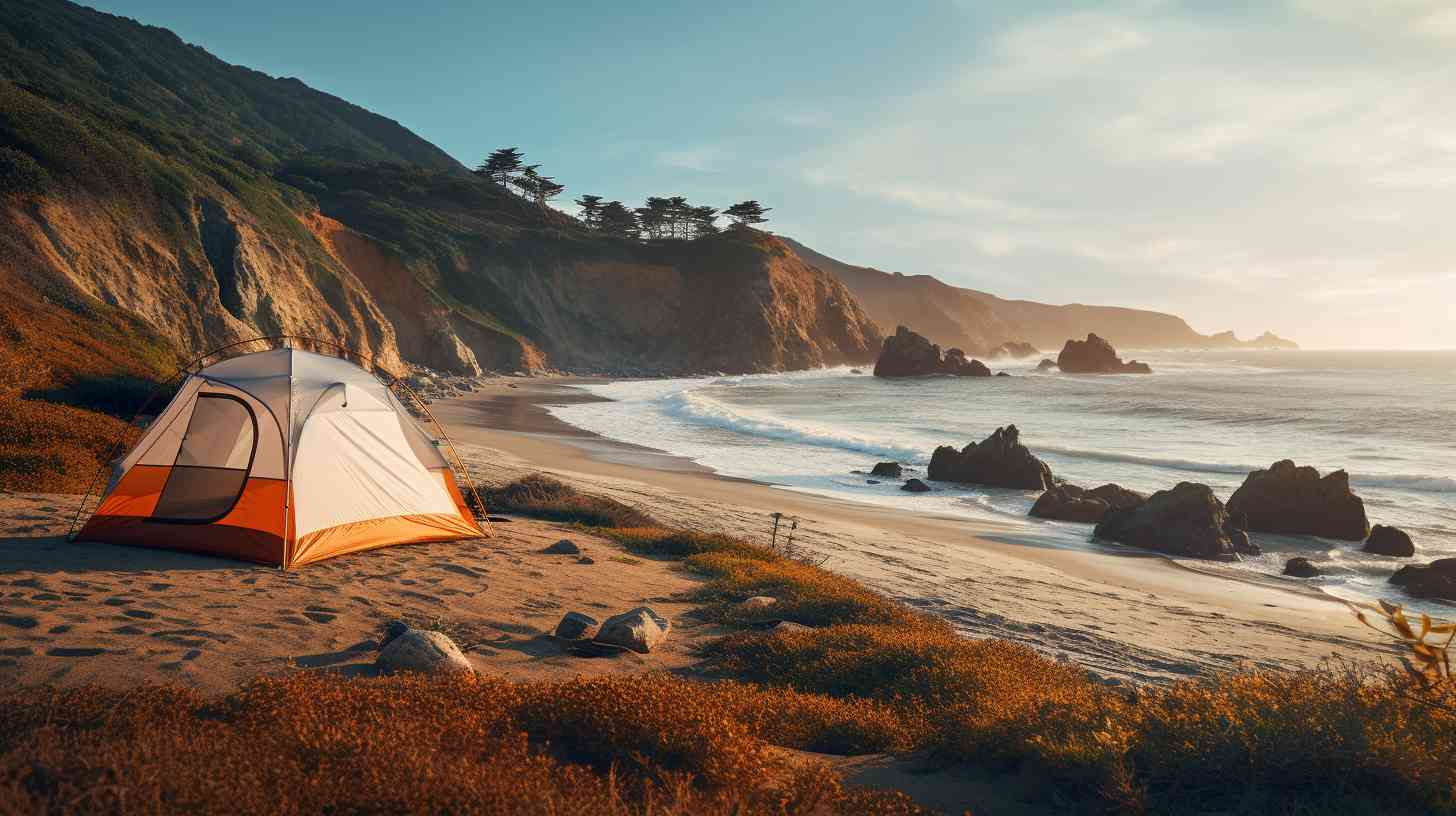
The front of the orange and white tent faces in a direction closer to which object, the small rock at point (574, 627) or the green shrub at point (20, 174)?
the small rock

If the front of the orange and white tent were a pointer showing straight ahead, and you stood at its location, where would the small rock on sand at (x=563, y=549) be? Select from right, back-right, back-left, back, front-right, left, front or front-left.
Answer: back-left

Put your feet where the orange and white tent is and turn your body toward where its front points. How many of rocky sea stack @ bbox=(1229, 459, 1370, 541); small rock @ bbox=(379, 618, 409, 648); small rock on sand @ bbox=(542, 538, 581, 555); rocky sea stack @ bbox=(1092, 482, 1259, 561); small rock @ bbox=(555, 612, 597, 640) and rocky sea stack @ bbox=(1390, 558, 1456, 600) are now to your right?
0

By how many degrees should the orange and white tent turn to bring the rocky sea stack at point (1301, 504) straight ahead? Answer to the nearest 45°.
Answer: approximately 135° to its left

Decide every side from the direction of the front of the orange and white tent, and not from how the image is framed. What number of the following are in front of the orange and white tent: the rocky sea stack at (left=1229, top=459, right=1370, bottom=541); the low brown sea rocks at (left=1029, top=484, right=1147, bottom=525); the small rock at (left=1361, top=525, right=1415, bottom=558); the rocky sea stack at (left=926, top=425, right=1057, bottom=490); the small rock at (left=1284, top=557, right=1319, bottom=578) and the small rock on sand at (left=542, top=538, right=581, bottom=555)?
0

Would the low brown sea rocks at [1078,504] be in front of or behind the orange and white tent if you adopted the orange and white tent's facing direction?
behind

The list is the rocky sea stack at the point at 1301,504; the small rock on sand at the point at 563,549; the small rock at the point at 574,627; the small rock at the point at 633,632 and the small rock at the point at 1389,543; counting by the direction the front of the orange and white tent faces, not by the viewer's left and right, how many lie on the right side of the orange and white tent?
0

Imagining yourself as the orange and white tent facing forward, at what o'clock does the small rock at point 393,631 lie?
The small rock is roughly at 10 o'clock from the orange and white tent.

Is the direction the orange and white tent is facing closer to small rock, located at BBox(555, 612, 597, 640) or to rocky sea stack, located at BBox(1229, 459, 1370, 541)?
the small rock

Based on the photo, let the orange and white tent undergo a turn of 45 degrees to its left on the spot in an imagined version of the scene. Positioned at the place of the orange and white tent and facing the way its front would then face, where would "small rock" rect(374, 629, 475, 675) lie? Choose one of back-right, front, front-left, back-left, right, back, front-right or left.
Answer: front

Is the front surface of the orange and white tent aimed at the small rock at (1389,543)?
no

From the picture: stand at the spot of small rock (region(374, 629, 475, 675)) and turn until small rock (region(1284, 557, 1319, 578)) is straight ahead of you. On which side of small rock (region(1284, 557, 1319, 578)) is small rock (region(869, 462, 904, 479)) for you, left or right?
left

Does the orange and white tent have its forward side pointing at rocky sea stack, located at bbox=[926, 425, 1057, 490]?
no

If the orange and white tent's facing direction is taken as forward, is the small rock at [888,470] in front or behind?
behind

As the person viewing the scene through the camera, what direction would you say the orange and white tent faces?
facing the viewer and to the left of the viewer

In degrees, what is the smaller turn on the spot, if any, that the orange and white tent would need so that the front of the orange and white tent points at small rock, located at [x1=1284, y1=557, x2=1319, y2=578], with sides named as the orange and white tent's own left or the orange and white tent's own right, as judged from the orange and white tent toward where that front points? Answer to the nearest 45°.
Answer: approximately 135° to the orange and white tent's own left

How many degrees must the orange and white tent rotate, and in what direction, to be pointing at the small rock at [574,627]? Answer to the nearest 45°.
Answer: approximately 90° to its left
